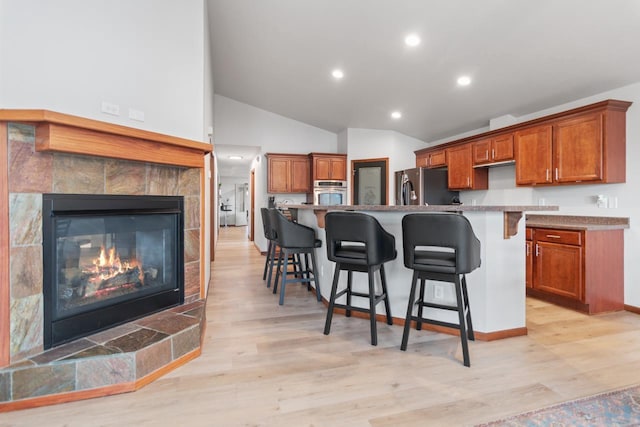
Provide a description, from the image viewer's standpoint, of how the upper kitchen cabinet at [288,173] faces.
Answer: facing the viewer

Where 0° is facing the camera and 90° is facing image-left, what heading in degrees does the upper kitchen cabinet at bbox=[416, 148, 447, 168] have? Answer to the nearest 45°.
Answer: approximately 45°

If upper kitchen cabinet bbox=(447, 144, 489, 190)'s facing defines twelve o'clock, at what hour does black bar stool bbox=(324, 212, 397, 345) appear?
The black bar stool is roughly at 11 o'clock from the upper kitchen cabinet.

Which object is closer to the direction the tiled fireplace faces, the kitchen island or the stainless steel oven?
the kitchen island

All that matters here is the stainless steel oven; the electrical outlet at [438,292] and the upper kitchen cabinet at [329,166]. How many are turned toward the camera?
3

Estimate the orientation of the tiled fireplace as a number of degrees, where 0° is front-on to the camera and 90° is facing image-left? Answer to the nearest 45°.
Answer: approximately 315°

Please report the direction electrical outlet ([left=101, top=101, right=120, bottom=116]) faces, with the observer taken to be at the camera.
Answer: facing the viewer and to the right of the viewer

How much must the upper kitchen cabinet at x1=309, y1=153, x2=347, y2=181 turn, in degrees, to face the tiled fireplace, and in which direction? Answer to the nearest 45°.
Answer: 0° — it already faces it

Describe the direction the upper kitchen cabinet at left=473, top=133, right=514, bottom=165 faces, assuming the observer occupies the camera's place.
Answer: facing the viewer and to the left of the viewer

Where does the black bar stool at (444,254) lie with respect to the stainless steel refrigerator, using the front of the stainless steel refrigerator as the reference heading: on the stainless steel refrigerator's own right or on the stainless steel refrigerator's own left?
on the stainless steel refrigerator's own left

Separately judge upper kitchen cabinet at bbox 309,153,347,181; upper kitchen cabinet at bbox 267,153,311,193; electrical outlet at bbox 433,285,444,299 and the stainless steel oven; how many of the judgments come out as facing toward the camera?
4

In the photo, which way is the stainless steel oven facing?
toward the camera

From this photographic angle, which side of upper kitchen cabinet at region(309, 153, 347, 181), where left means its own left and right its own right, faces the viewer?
front

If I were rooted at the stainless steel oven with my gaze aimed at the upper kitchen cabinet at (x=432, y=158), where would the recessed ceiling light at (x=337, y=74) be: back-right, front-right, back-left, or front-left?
front-right

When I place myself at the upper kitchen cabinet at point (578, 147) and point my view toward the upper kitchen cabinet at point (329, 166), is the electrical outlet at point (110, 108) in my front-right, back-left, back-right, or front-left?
front-left
